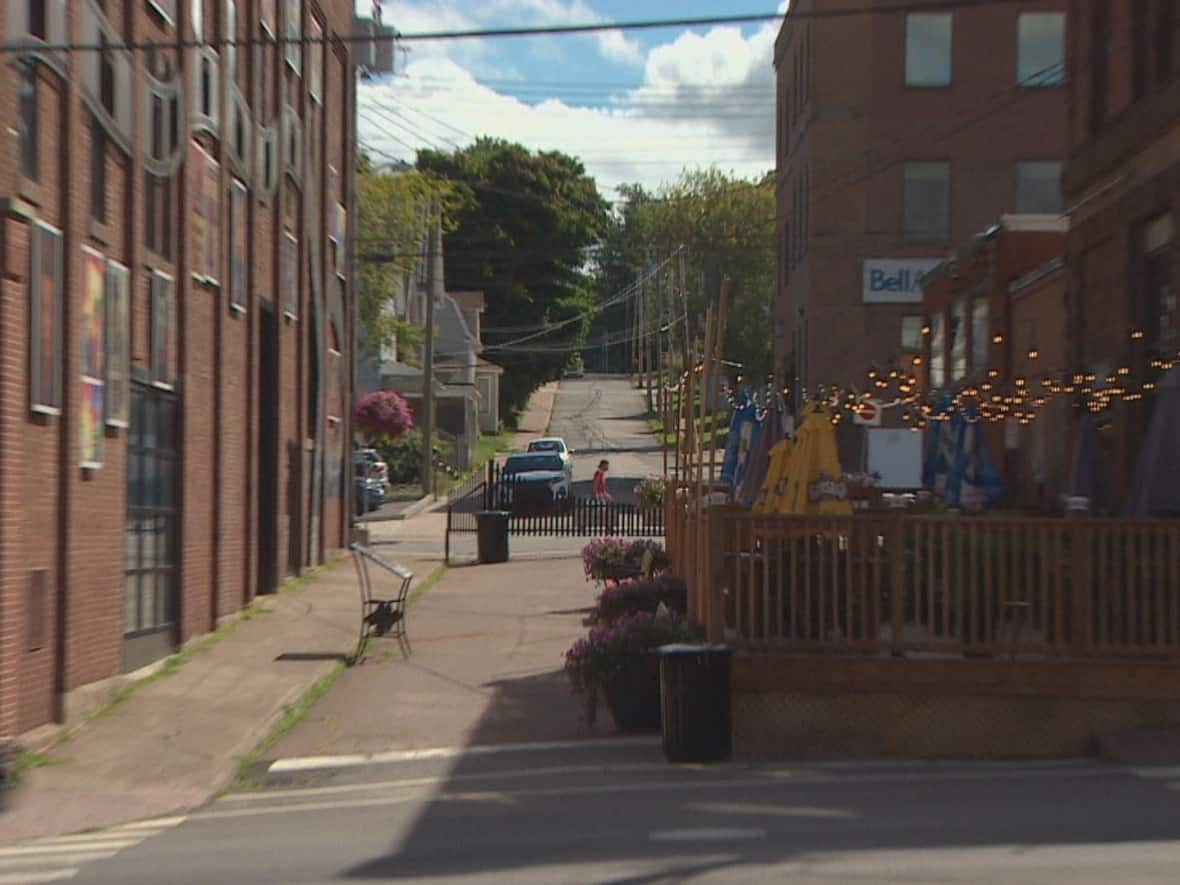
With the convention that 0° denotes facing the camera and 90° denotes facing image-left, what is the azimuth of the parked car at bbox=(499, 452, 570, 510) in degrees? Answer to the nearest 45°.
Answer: approximately 0°

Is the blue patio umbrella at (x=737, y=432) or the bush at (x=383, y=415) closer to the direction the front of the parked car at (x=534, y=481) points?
the blue patio umbrella

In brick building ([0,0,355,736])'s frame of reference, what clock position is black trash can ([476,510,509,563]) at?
The black trash can is roughly at 10 o'clock from the brick building.

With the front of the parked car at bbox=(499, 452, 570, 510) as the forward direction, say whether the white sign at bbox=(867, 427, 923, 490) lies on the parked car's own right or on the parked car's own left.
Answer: on the parked car's own left

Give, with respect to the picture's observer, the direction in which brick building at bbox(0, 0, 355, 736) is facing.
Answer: facing to the right of the viewer

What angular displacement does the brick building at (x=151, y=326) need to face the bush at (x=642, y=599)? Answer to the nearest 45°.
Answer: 0° — it already faces it

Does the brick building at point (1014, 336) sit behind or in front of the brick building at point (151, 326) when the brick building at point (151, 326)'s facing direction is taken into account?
in front

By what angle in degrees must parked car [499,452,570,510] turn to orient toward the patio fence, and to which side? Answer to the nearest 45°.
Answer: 0° — it already faces it

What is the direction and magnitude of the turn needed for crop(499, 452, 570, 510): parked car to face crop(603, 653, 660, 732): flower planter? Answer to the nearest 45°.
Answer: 0° — it already faces it

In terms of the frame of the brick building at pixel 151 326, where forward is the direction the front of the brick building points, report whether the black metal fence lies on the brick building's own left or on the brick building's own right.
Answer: on the brick building's own left

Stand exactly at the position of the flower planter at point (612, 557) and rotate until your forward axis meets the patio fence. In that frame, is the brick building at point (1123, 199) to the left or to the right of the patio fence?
left

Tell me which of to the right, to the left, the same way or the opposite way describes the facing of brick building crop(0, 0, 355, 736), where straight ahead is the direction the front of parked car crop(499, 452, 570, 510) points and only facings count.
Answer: to the left

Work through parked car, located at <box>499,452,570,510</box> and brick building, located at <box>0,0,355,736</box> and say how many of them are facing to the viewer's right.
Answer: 1
